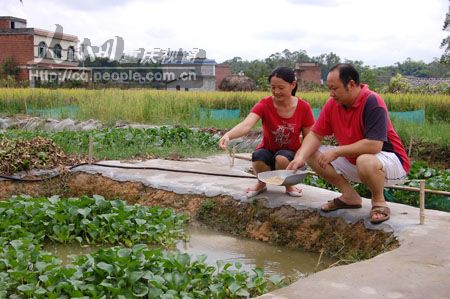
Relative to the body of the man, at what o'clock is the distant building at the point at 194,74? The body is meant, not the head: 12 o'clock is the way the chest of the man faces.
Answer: The distant building is roughly at 4 o'clock from the man.

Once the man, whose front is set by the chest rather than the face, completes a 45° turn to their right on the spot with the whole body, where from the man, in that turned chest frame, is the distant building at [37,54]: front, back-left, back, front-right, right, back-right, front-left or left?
front-right

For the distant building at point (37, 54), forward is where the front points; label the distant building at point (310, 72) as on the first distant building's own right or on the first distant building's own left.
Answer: on the first distant building's own left

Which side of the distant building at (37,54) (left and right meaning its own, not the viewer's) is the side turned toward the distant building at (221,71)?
left

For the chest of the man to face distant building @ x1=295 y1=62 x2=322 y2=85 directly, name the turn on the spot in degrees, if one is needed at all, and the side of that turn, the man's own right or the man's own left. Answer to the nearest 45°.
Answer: approximately 135° to the man's own right
